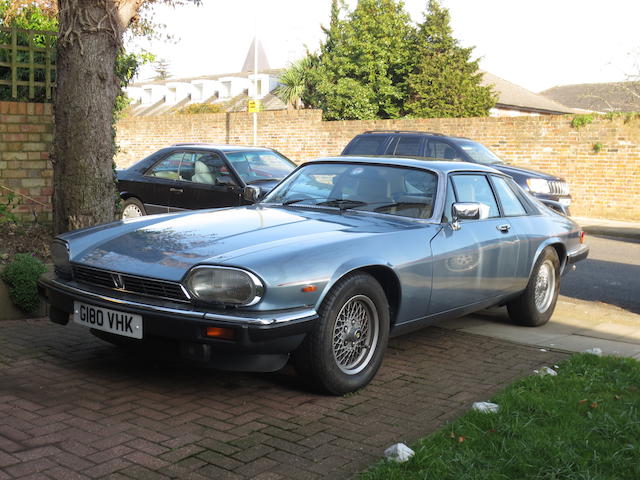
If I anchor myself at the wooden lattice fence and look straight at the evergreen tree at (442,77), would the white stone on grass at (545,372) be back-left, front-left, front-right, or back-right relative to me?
back-right

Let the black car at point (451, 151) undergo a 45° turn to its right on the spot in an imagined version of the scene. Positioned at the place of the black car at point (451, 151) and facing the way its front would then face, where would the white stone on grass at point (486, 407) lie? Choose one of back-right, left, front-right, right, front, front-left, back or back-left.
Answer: front

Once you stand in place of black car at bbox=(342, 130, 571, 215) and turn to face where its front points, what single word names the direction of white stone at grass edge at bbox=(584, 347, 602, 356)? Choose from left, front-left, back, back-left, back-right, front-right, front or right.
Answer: front-right

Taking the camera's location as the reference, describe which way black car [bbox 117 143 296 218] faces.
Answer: facing the viewer and to the right of the viewer

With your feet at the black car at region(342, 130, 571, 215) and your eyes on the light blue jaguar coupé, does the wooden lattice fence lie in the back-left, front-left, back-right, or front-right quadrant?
front-right

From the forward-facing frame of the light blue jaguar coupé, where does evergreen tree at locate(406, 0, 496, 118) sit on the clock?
The evergreen tree is roughly at 5 o'clock from the light blue jaguar coupé.

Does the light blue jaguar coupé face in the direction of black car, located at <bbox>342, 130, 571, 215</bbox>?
no

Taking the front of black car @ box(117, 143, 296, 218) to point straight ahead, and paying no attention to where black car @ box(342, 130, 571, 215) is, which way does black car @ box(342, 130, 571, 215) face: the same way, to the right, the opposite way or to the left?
the same way

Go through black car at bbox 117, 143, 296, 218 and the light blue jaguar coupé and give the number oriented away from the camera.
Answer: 0

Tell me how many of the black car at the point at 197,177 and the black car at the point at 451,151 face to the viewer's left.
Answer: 0

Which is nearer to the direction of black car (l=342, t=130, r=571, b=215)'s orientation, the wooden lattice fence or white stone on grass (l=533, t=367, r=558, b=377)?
the white stone on grass

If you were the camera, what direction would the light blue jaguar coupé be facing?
facing the viewer and to the left of the viewer

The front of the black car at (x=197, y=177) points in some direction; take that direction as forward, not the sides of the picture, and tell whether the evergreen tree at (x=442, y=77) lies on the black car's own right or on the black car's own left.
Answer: on the black car's own left

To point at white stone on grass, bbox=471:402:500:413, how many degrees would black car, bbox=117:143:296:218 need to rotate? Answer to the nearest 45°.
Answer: approximately 45° to its right

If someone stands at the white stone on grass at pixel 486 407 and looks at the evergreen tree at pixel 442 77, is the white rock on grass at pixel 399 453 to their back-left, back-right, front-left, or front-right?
back-left

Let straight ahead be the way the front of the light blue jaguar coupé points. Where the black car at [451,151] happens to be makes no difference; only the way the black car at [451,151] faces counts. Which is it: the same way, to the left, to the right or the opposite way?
to the left
